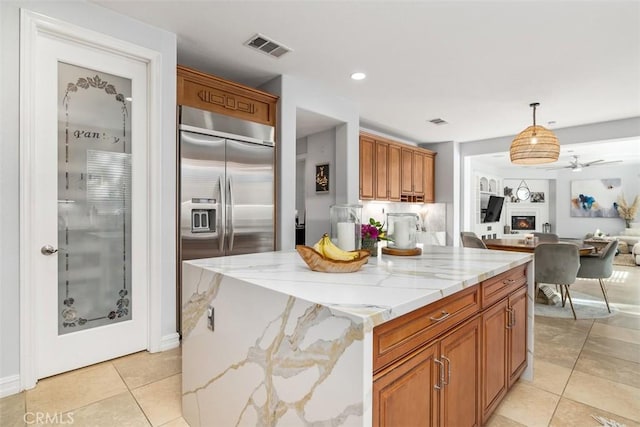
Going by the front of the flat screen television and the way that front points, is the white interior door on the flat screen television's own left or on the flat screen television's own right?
on the flat screen television's own right

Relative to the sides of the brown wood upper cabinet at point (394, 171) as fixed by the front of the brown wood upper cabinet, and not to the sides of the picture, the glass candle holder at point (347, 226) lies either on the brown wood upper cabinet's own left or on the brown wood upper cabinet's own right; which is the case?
on the brown wood upper cabinet's own right

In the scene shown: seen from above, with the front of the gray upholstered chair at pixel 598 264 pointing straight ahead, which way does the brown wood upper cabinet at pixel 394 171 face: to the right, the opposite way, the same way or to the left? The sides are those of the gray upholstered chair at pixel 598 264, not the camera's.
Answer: the opposite way

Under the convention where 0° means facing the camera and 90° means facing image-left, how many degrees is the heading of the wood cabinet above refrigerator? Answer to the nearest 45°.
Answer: approximately 315°

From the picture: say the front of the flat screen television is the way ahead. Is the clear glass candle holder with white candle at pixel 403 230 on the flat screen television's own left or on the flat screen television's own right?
on the flat screen television's own right

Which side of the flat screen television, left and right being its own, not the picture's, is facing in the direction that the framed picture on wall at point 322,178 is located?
right

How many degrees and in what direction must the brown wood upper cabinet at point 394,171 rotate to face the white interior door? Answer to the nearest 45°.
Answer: approximately 90° to its right

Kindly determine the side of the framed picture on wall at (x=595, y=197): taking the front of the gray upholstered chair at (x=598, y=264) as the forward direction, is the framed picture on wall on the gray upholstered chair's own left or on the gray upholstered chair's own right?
on the gray upholstered chair's own right

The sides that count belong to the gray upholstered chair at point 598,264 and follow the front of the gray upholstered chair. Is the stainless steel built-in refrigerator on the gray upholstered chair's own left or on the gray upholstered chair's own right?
on the gray upholstered chair's own left

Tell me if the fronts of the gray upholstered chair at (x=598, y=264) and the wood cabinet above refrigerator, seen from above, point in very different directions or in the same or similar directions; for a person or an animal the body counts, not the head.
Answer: very different directions
